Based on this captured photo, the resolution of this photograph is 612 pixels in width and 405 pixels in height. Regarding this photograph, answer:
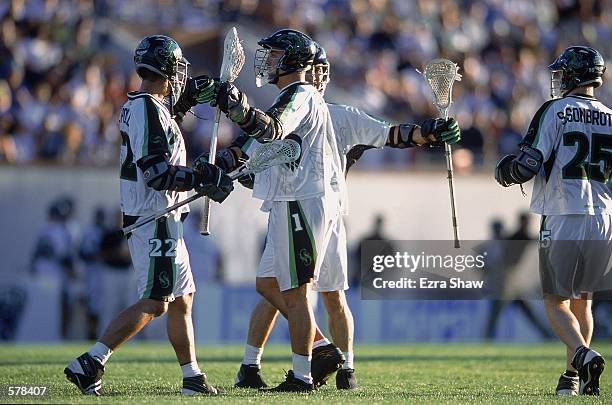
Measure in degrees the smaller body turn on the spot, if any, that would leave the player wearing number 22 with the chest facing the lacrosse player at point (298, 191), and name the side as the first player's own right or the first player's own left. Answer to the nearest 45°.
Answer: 0° — they already face them

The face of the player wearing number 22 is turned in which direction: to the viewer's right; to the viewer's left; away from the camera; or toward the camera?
to the viewer's right

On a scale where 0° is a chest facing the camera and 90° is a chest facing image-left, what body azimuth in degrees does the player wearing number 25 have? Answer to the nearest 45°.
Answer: approximately 135°

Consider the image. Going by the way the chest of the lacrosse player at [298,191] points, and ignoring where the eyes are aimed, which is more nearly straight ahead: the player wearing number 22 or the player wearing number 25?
the player wearing number 22

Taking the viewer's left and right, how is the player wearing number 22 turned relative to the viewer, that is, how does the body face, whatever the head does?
facing to the right of the viewer

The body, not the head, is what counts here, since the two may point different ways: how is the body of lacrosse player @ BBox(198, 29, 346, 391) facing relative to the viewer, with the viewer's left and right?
facing to the left of the viewer

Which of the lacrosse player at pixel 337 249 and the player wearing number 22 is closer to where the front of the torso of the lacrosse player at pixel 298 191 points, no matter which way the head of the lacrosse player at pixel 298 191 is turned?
the player wearing number 22

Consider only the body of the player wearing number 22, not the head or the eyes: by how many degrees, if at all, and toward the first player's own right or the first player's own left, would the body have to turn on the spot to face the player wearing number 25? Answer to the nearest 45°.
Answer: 0° — they already face them

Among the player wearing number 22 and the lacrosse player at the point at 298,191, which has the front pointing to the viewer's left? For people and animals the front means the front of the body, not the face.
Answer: the lacrosse player

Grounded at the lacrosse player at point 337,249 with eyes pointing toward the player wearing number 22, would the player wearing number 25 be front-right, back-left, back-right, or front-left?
back-left

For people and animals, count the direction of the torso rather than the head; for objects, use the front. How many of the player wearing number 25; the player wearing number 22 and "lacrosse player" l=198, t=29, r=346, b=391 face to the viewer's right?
1

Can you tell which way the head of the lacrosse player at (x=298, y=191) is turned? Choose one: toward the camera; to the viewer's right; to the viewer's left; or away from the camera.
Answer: to the viewer's left

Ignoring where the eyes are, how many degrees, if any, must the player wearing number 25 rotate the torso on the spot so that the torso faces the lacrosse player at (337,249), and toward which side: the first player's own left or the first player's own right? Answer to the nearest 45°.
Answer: approximately 45° to the first player's own left

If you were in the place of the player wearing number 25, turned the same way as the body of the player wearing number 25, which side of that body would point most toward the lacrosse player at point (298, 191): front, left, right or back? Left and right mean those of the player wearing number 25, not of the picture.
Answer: left

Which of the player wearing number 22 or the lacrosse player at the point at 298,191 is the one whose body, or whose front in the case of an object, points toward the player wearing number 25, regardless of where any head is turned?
the player wearing number 22
